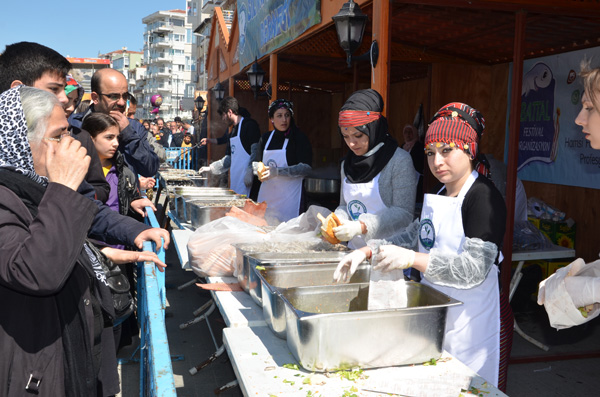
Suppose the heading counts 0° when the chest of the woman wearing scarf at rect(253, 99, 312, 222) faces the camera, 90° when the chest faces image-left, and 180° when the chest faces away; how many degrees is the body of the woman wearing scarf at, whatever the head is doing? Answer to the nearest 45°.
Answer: approximately 45°

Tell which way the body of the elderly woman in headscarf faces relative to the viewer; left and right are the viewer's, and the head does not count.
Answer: facing to the right of the viewer

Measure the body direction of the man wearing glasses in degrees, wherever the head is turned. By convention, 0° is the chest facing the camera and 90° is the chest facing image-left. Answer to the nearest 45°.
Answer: approximately 315°

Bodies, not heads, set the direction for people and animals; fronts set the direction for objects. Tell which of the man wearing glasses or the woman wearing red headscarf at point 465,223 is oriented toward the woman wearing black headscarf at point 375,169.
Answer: the man wearing glasses

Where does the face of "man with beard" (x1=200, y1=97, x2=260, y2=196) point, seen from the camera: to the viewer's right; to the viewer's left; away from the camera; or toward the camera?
to the viewer's left

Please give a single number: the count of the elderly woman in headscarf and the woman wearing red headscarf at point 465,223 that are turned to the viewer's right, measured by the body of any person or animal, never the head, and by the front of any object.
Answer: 1

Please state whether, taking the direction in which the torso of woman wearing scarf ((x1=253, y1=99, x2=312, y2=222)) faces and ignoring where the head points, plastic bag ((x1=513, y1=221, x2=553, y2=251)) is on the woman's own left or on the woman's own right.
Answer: on the woman's own left

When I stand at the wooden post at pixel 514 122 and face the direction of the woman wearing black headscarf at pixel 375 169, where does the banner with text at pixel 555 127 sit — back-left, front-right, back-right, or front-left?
back-right

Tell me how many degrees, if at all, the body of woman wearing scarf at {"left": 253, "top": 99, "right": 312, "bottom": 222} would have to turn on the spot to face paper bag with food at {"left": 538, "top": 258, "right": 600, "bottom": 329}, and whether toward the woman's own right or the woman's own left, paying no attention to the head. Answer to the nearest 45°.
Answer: approximately 45° to the woman's own left

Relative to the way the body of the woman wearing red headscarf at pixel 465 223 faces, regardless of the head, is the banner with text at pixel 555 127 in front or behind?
behind
